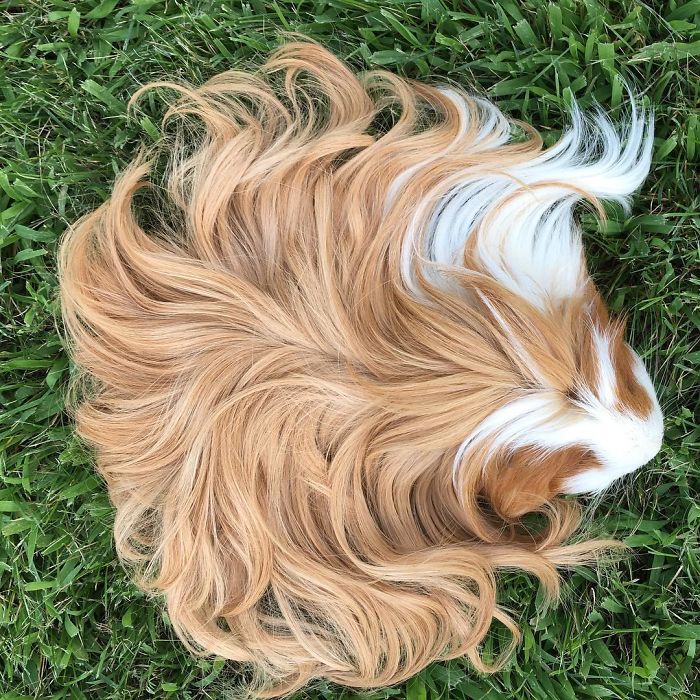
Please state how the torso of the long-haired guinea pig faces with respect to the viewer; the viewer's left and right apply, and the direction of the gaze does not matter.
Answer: facing to the right of the viewer
